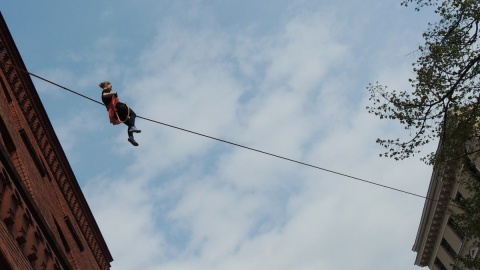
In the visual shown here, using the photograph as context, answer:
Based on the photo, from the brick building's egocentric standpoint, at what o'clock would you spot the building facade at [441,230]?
The building facade is roughly at 11 o'clock from the brick building.

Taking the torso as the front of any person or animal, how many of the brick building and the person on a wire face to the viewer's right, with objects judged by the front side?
2

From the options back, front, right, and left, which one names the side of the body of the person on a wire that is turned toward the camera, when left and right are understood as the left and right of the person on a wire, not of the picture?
right

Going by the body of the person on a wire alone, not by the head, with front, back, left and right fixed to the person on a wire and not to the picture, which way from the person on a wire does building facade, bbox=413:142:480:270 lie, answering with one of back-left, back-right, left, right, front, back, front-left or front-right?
front-left

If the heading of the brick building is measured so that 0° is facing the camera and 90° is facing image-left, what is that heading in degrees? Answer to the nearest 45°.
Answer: approximately 270°

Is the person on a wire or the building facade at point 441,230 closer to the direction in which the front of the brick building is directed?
the building facade

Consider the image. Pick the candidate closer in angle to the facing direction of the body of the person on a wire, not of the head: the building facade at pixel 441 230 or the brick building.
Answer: the building facade
